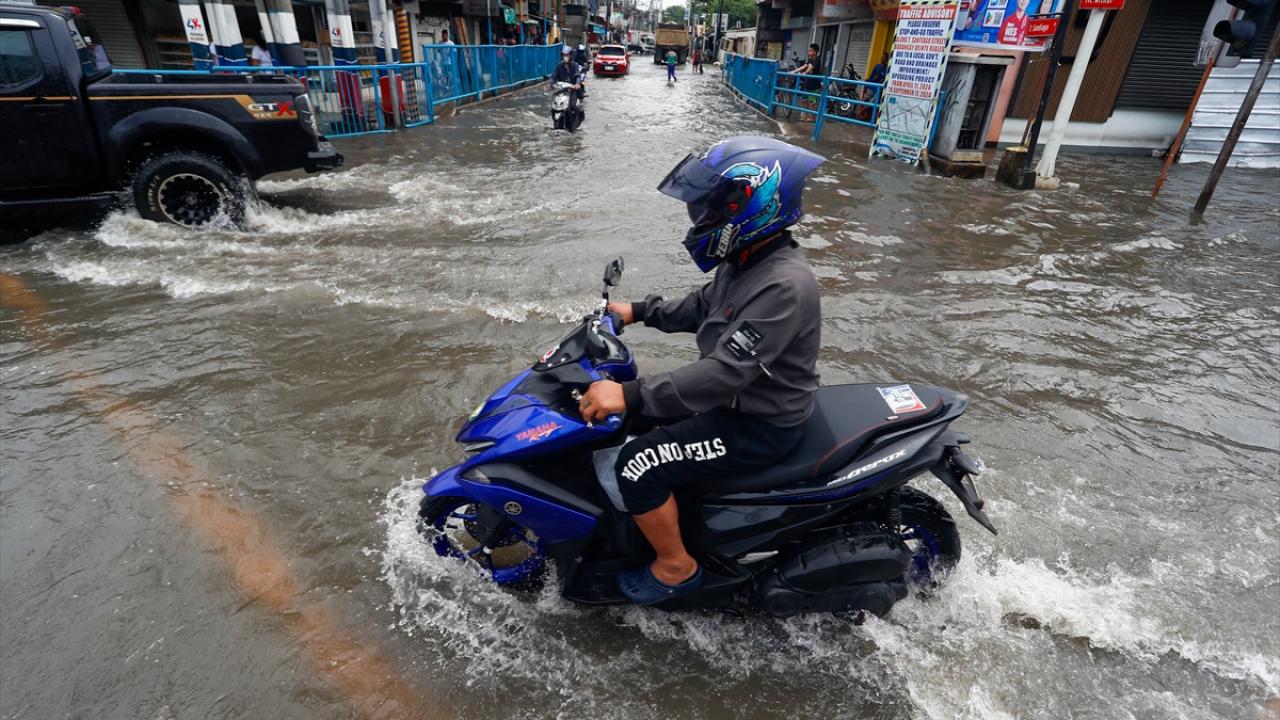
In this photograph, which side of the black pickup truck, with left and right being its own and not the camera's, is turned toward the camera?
left

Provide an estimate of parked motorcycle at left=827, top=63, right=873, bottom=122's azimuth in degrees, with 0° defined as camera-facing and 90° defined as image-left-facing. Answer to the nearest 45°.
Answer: approximately 90°

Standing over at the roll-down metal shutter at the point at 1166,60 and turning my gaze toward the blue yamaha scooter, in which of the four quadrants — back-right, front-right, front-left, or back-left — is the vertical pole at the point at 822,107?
front-right

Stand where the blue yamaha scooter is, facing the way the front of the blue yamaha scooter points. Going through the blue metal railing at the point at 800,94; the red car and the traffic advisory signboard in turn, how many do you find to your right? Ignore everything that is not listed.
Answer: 3

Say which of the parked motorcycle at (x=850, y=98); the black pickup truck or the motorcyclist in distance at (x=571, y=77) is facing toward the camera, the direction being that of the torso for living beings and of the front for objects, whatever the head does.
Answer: the motorcyclist in distance

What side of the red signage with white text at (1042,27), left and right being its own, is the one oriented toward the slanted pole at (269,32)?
right

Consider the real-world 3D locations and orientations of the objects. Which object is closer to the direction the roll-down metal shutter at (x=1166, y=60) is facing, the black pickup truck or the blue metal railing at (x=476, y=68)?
the black pickup truck

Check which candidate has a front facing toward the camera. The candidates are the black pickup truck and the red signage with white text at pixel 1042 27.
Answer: the red signage with white text

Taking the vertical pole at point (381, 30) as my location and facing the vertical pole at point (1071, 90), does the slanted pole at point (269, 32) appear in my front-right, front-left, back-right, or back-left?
back-right

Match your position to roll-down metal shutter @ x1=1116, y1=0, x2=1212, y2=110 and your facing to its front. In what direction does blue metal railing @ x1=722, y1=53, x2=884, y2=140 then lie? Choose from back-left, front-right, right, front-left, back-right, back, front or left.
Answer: right

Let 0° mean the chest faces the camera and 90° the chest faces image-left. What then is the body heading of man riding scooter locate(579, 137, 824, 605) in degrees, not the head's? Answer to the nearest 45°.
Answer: approximately 90°

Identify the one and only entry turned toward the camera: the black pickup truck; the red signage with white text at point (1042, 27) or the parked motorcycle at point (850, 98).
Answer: the red signage with white text

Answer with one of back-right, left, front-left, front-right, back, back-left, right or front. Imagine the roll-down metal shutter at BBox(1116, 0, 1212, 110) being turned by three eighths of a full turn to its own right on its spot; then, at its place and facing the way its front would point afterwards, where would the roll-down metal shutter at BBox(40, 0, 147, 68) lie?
left

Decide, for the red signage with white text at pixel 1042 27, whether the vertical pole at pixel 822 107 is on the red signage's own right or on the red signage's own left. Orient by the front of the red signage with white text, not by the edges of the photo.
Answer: on the red signage's own right

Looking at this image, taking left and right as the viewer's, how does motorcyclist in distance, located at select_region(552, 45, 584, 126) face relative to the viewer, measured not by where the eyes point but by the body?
facing the viewer

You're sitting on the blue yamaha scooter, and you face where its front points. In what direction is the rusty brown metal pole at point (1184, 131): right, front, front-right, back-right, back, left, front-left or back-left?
back-right

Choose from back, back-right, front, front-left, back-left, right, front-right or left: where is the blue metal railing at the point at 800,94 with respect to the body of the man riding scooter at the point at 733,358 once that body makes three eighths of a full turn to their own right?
front-left
